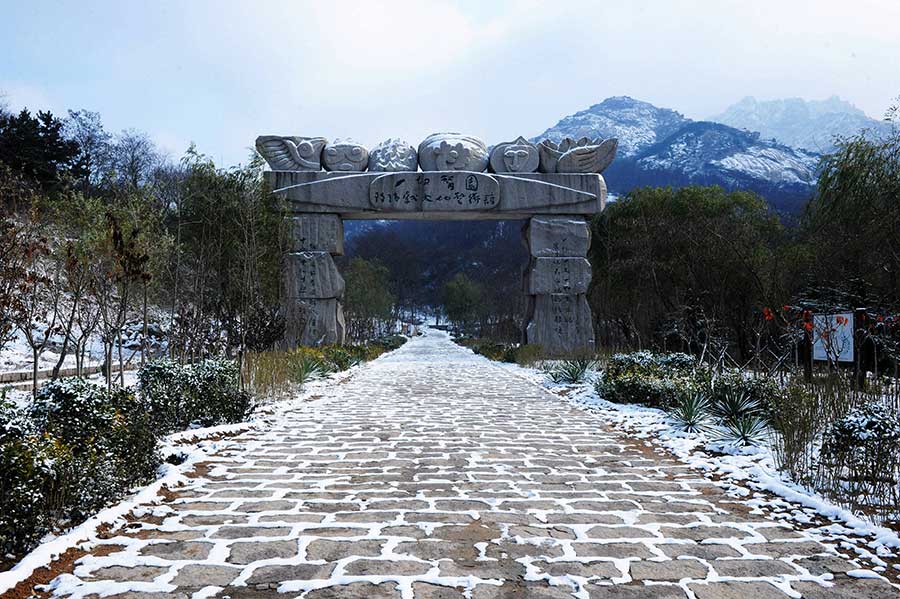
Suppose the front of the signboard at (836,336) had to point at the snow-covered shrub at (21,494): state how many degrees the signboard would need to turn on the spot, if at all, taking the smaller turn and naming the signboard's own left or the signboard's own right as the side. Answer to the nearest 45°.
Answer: approximately 45° to the signboard's own right

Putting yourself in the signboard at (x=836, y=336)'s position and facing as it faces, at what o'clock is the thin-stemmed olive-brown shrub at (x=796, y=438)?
The thin-stemmed olive-brown shrub is roughly at 12 o'clock from the signboard.

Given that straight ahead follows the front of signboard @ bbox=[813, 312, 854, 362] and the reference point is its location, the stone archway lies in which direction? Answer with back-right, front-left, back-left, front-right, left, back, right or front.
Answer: back-right

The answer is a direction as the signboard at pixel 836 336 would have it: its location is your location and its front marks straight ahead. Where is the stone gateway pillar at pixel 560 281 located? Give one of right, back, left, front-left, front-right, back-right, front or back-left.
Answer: back-right

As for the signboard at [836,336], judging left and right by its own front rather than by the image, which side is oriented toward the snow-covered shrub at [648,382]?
front

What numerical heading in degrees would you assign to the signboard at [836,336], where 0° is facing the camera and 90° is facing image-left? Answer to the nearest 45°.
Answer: approximately 0°

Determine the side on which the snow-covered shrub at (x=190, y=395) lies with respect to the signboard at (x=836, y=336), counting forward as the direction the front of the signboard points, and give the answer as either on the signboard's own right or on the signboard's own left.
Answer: on the signboard's own right

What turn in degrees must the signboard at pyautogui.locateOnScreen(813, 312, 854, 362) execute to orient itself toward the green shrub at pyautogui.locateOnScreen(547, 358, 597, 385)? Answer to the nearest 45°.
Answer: approximately 135° to its right

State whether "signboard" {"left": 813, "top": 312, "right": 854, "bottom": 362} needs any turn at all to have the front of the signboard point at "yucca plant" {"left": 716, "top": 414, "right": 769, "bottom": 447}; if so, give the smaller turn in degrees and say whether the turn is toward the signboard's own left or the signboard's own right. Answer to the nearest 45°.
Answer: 0° — it already faces it

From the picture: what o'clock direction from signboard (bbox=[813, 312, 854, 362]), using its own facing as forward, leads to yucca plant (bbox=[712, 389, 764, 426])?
The yucca plant is roughly at 1 o'clock from the signboard.
